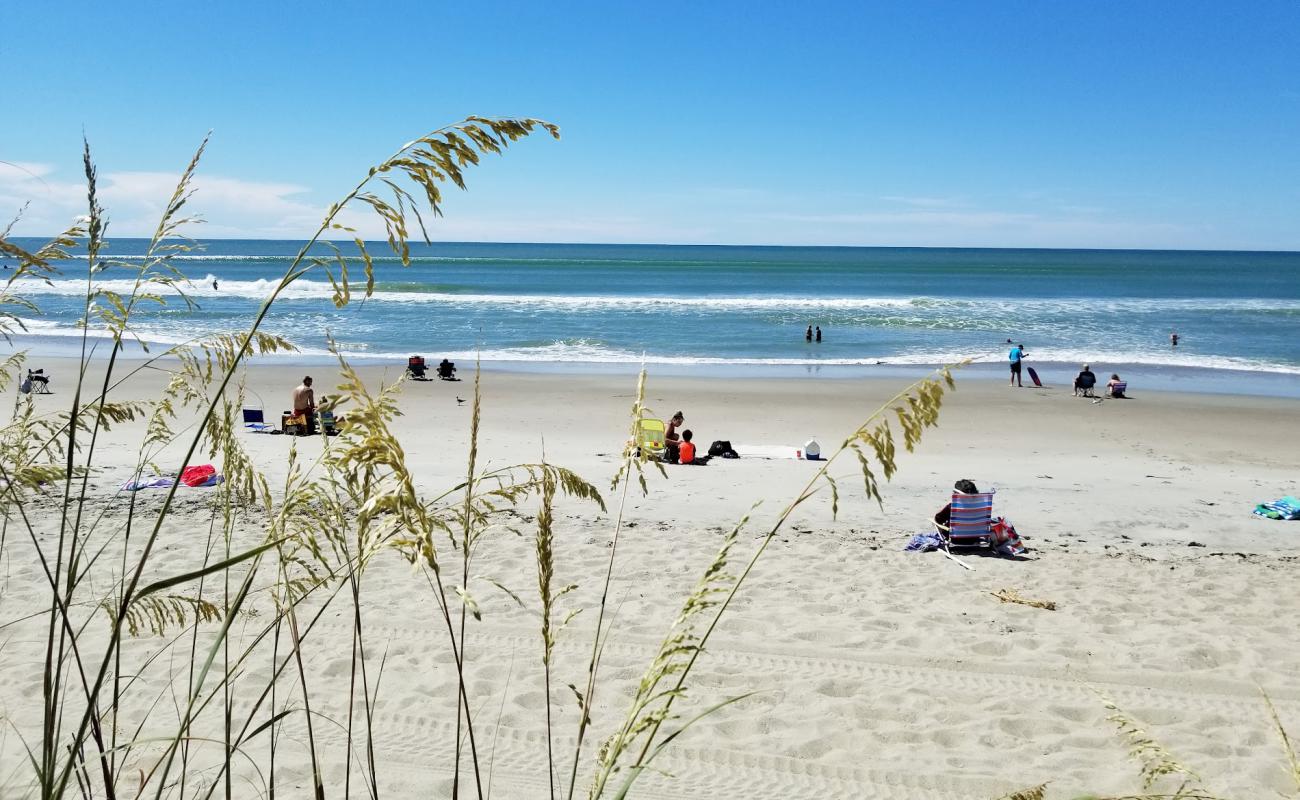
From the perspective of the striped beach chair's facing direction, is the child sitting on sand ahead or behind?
ahead

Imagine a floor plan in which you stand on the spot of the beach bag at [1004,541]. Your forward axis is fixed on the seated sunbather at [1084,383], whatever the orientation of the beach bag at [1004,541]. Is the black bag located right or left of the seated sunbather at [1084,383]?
left

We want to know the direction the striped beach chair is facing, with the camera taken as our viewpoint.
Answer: facing away from the viewer and to the left of the viewer

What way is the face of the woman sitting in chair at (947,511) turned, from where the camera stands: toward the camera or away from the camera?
away from the camera

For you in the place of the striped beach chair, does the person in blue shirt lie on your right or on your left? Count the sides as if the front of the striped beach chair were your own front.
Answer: on your right

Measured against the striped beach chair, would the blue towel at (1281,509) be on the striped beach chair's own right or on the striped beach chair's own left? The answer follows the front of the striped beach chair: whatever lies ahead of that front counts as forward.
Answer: on the striped beach chair's own right

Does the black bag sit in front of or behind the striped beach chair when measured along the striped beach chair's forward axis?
in front
